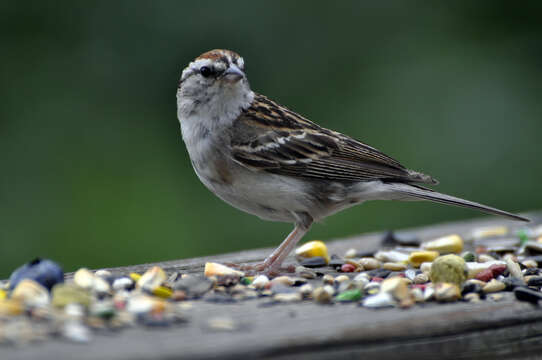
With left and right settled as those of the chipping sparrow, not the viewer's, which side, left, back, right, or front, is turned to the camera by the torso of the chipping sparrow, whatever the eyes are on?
left

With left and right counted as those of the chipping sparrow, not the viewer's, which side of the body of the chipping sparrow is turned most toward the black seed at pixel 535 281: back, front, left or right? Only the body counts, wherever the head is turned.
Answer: back

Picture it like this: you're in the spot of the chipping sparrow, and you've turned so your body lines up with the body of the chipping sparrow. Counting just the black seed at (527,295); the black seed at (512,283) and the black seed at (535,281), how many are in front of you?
0

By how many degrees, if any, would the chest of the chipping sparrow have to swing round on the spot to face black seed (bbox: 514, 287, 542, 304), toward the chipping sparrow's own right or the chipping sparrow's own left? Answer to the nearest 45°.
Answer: approximately 135° to the chipping sparrow's own left

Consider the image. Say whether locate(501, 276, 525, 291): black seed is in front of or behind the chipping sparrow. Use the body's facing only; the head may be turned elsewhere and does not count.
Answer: behind
